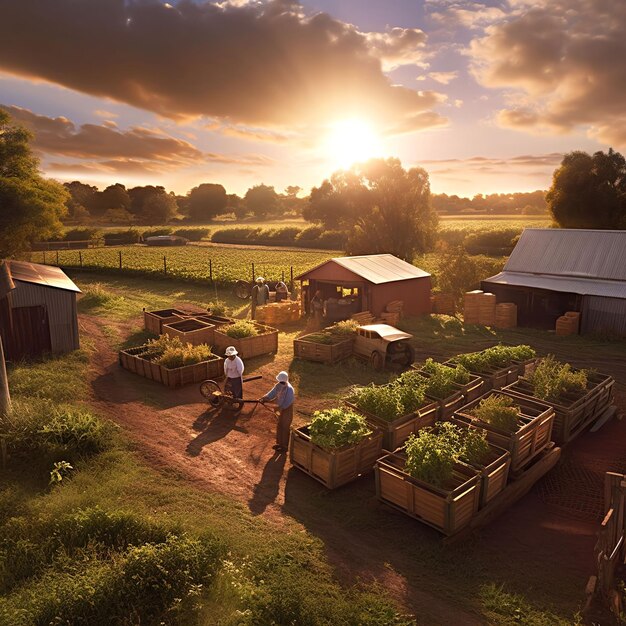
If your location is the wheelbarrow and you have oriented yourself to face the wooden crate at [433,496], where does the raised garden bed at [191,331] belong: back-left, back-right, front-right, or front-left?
back-left

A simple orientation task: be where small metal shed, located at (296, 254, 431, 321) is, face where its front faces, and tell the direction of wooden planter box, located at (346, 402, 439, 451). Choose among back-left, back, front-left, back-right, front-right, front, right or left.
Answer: front-left

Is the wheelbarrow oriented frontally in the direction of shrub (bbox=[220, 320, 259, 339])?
no

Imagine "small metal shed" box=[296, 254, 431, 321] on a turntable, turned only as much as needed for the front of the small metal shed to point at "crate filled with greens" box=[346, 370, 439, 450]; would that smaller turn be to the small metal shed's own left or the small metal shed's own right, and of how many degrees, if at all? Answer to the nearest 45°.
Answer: approximately 45° to the small metal shed's own left

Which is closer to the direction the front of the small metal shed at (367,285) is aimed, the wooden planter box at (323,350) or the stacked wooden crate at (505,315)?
the wooden planter box

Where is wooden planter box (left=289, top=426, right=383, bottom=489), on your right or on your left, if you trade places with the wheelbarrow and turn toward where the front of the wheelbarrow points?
on your left

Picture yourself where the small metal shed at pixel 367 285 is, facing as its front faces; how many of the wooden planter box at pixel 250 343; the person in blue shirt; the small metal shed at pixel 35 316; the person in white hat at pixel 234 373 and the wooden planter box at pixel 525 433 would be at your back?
0

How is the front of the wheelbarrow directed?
to the viewer's left

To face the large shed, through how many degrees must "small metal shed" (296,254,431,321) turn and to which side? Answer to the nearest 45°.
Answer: approximately 135° to its left

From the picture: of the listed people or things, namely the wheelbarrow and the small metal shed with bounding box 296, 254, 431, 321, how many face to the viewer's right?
0

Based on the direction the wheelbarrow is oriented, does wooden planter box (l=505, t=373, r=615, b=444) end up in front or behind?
behind

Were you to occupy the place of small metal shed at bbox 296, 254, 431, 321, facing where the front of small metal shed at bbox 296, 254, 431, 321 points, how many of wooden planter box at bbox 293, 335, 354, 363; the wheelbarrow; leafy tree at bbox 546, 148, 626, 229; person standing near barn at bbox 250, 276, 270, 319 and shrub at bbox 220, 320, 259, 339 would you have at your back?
1

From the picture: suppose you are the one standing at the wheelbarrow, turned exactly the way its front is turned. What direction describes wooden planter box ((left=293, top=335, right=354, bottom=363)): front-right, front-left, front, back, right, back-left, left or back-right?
back-right

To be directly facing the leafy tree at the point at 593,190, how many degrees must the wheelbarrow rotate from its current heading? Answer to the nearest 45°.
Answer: approximately 135° to its right

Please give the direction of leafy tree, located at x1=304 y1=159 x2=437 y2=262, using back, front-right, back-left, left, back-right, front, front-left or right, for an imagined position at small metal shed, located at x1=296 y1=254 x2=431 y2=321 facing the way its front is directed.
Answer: back-right
